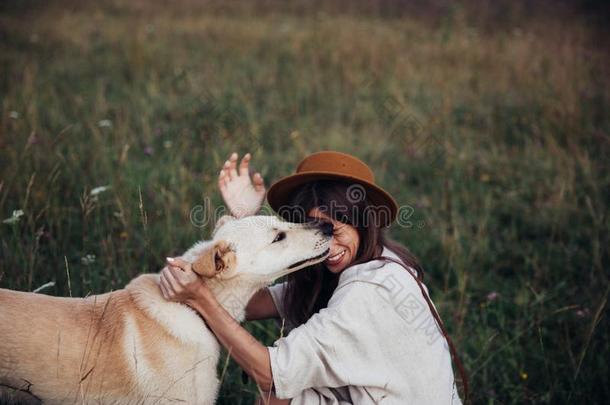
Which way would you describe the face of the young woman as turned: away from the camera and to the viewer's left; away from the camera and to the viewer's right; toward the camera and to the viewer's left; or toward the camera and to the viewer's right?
toward the camera and to the viewer's left

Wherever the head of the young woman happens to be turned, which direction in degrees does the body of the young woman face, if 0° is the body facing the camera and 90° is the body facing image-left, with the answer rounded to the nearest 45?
approximately 90°

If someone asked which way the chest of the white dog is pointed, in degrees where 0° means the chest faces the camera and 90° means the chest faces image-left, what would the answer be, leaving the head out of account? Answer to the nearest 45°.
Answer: approximately 270°

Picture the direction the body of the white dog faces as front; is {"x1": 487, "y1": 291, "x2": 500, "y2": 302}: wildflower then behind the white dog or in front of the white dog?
in front

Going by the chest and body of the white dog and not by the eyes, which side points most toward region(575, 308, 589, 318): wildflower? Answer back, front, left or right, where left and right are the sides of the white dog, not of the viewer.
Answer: front

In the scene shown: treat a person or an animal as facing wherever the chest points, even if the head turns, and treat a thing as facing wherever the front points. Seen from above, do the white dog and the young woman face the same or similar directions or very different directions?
very different directions
